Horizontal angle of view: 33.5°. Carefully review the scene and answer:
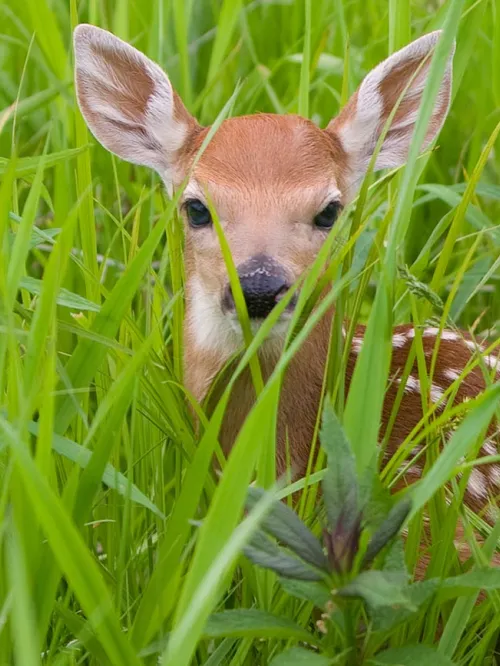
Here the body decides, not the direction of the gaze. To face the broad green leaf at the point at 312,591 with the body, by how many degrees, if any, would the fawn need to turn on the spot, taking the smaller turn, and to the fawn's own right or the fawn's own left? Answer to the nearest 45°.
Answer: approximately 45° to the fawn's own left

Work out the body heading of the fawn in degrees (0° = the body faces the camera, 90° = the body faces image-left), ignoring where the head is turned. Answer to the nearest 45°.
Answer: approximately 45°

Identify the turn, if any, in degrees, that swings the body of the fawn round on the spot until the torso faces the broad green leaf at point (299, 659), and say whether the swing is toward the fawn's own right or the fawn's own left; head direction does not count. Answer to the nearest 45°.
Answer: approximately 45° to the fawn's own left

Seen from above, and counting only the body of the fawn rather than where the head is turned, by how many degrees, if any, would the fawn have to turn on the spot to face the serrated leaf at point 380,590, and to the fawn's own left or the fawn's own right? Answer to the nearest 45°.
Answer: approximately 45° to the fawn's own left

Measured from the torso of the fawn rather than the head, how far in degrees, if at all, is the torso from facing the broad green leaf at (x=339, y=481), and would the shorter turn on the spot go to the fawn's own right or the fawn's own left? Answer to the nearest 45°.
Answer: approximately 45° to the fawn's own left
